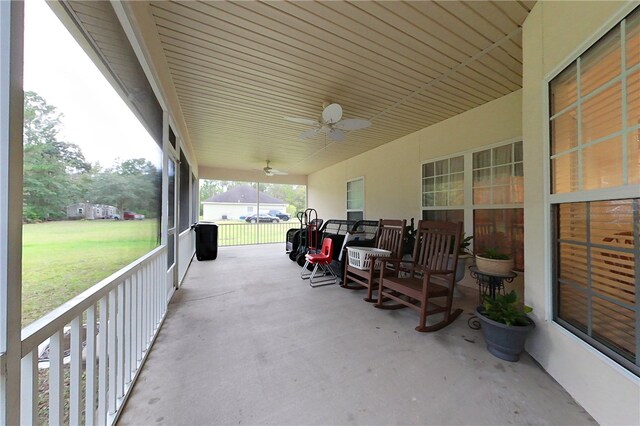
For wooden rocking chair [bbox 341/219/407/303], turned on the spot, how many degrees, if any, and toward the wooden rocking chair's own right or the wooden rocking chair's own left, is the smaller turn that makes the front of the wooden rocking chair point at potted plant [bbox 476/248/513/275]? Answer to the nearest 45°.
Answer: approximately 90° to the wooden rocking chair's own left

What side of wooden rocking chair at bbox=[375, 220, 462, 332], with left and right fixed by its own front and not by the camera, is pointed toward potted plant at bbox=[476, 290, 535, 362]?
left

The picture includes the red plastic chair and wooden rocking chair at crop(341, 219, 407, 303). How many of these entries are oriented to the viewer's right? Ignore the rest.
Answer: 0

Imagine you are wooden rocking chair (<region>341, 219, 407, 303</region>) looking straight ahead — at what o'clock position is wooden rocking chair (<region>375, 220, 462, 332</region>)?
wooden rocking chair (<region>375, 220, 462, 332</region>) is roughly at 9 o'clock from wooden rocking chair (<region>341, 219, 407, 303</region>).

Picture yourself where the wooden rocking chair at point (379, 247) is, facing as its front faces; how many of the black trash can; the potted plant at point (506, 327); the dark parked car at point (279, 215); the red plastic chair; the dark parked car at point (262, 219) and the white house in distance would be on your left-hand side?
1

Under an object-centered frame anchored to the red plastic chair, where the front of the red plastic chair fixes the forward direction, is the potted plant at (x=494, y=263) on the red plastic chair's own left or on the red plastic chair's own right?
on the red plastic chair's own left

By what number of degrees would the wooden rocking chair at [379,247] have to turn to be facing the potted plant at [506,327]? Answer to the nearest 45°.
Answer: approximately 90° to its left

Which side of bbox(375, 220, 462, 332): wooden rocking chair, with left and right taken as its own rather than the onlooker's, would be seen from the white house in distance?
right

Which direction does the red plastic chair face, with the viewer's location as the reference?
facing the viewer and to the left of the viewer

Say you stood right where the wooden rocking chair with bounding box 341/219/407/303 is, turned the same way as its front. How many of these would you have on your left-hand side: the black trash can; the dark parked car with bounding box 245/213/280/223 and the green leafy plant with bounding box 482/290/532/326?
1

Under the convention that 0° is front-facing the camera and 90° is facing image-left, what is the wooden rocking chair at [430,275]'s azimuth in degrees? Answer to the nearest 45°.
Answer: approximately 45°

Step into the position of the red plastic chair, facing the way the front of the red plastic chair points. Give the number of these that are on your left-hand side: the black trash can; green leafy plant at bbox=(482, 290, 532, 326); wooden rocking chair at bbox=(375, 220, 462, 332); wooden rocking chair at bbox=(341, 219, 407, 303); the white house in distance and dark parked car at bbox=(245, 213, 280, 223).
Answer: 3

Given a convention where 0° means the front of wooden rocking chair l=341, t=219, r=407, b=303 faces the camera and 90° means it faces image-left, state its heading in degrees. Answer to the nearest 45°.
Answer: approximately 45°

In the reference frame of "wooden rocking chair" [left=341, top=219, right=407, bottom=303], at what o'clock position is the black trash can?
The black trash can is roughly at 2 o'clock from the wooden rocking chair.

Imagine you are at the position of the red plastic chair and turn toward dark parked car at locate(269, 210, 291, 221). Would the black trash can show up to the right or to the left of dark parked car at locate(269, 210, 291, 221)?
left
